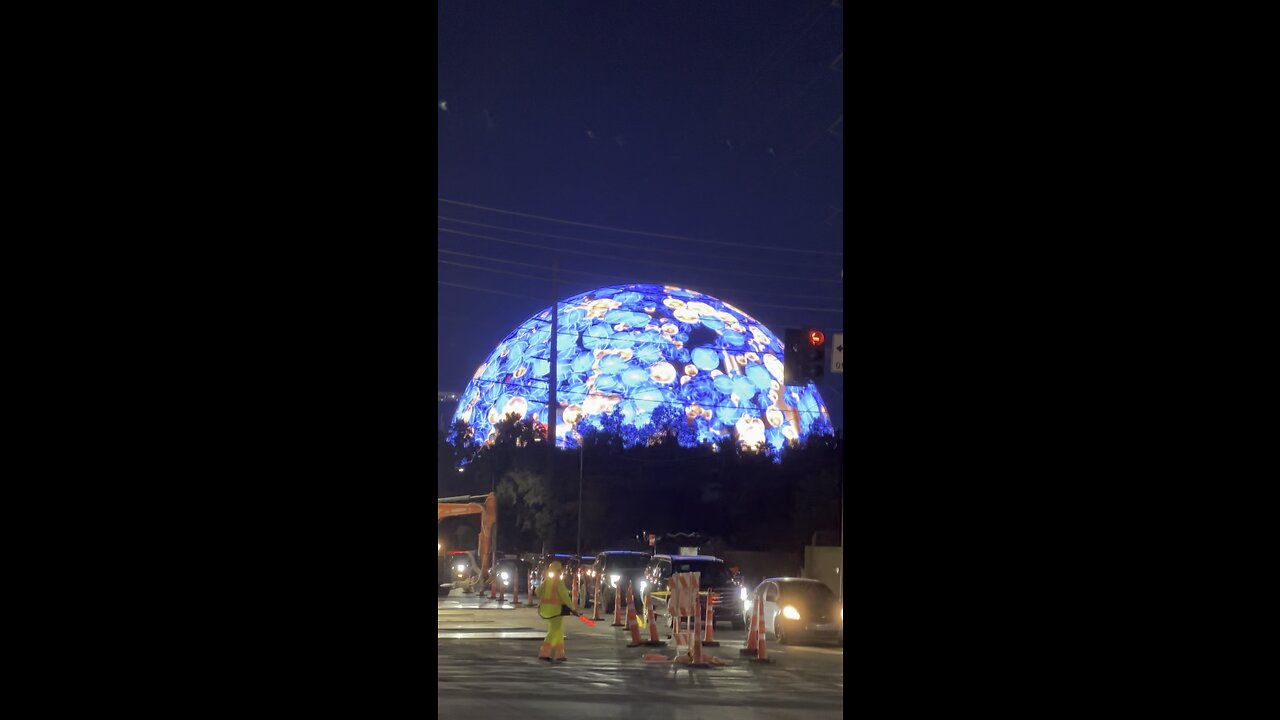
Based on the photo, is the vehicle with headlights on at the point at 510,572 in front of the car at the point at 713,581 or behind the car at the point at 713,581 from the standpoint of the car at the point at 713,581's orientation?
behind

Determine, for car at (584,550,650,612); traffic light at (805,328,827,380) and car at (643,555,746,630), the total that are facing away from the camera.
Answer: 0

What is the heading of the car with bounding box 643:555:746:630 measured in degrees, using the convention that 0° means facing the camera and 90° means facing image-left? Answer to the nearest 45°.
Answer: approximately 315°

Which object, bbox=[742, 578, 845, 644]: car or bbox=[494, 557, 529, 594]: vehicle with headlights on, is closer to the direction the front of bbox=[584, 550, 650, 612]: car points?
the car

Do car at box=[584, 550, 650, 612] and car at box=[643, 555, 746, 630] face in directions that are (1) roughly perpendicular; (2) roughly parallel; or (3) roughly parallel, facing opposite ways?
roughly parallel

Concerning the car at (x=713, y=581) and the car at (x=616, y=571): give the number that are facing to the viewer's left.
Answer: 0

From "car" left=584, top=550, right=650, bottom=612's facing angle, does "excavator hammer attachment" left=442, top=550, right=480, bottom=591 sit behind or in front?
behind

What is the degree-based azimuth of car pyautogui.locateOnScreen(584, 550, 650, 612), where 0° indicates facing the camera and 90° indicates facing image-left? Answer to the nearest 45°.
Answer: approximately 315°

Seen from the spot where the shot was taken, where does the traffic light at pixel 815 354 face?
facing the viewer
